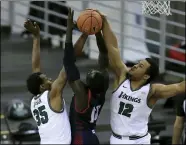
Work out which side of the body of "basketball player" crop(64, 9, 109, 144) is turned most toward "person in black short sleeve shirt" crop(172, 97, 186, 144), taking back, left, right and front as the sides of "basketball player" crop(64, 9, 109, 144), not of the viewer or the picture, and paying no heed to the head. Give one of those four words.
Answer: right

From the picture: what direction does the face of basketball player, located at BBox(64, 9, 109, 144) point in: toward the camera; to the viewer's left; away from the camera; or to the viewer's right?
away from the camera

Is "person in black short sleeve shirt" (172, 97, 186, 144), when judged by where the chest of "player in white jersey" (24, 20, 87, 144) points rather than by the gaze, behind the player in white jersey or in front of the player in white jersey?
in front

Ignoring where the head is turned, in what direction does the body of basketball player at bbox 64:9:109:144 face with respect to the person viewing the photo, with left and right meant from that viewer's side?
facing away from the viewer and to the left of the viewer
